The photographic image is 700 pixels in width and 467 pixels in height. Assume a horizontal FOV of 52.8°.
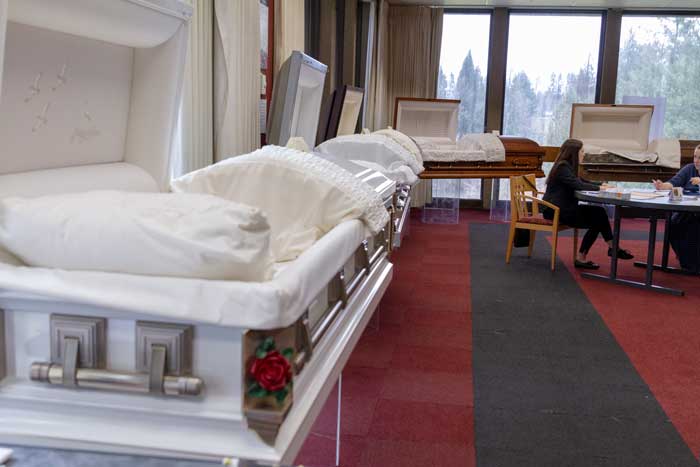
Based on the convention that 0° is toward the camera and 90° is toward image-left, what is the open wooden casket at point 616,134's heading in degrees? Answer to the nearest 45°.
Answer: approximately 0°

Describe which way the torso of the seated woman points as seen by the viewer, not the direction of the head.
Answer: to the viewer's right

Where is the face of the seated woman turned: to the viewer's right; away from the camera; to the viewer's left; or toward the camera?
to the viewer's right

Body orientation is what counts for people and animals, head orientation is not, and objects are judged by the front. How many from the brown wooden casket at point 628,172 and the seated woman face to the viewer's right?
1

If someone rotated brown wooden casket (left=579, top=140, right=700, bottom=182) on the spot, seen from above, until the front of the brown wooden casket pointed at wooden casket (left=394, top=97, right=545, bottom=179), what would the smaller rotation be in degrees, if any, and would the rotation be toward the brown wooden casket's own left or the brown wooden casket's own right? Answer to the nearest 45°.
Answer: approximately 45° to the brown wooden casket's own right

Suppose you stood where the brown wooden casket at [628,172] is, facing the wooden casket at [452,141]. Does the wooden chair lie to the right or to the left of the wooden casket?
left

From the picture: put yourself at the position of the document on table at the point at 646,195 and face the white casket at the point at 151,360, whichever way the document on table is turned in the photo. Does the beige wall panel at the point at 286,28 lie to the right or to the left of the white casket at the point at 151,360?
right

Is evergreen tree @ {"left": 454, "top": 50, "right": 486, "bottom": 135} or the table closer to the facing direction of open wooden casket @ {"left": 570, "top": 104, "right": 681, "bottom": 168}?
the table

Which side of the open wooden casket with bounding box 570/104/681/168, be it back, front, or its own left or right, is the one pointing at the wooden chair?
front

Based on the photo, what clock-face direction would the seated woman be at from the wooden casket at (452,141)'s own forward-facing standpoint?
The seated woman is roughly at 11 o'clock from the wooden casket.
